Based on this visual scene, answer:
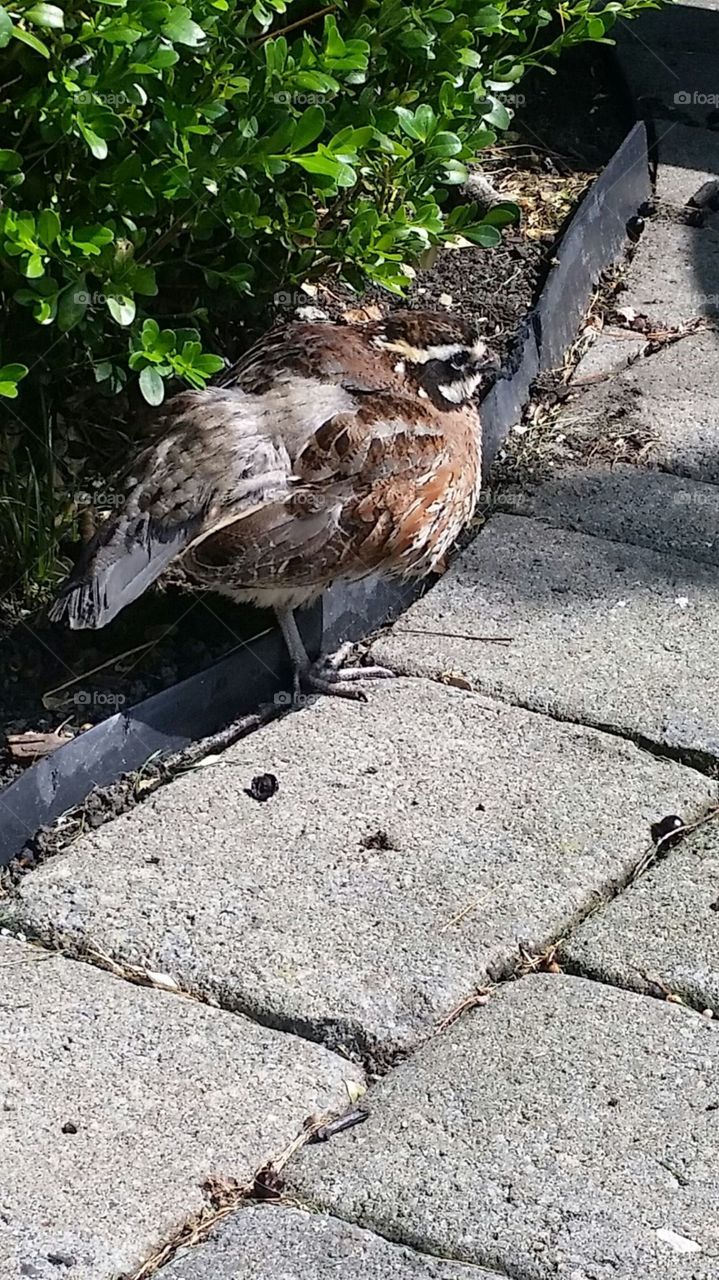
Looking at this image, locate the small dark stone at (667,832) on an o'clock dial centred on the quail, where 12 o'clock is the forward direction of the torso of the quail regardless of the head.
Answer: The small dark stone is roughly at 2 o'clock from the quail.

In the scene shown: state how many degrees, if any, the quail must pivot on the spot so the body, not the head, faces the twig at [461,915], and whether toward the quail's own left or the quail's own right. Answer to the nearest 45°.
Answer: approximately 90° to the quail's own right

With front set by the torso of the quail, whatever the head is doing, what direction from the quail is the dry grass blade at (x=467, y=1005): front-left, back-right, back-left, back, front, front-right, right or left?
right

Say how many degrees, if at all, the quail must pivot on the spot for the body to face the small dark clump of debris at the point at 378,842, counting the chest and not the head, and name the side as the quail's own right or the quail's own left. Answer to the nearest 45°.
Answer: approximately 90° to the quail's own right

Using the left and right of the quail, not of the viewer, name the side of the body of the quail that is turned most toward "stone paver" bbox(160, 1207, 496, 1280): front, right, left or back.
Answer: right

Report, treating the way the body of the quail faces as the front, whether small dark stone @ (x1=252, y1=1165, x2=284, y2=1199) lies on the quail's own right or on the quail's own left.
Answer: on the quail's own right

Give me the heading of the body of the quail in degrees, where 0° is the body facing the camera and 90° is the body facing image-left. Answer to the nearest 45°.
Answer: approximately 270°

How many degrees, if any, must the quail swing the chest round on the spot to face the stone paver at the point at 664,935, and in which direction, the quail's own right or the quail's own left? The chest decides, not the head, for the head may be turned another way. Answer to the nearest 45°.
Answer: approximately 90° to the quail's own right
